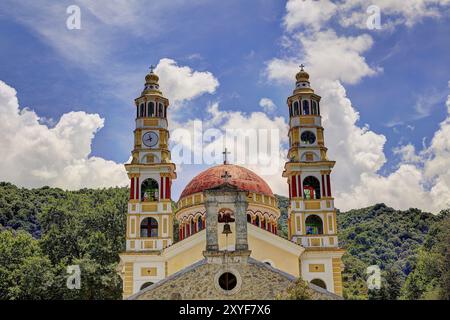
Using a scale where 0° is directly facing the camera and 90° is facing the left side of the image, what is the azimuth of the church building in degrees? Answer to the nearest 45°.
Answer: approximately 0°
